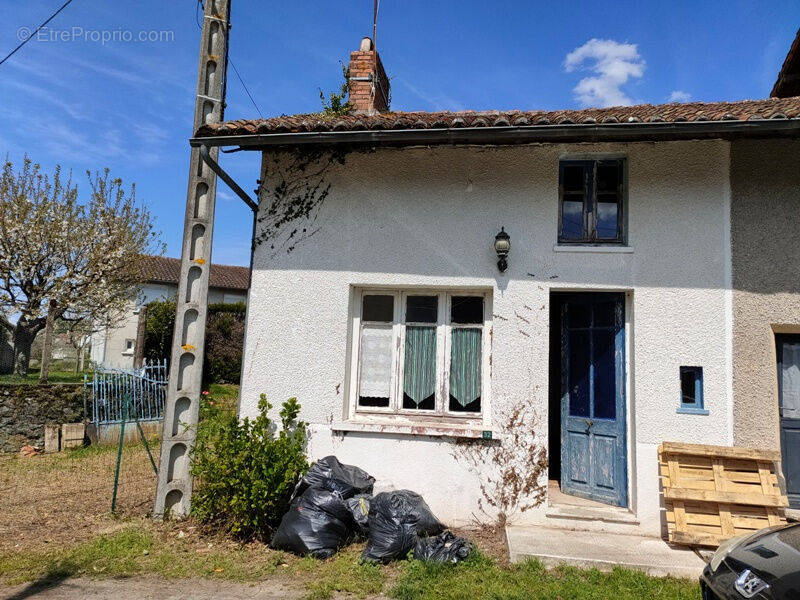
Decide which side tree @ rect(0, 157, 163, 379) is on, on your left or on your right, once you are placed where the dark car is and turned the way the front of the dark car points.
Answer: on your right

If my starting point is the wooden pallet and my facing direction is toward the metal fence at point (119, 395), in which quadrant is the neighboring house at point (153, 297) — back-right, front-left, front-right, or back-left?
front-right

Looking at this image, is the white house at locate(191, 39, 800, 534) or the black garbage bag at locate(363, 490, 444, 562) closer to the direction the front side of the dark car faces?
the black garbage bag

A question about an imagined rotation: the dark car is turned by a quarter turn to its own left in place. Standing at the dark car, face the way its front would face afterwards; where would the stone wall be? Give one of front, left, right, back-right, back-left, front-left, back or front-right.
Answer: back-right

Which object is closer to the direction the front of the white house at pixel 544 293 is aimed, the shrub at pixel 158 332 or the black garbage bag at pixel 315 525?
the black garbage bag

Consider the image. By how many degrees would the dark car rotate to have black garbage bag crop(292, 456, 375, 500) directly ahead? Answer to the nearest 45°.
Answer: approximately 45° to its right

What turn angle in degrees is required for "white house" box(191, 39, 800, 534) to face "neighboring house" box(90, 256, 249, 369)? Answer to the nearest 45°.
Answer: approximately 135° to its right

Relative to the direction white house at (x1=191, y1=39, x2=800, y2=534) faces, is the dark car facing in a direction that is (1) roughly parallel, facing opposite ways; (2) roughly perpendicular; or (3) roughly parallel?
roughly perpendicular

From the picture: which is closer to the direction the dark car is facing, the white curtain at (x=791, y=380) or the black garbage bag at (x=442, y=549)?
the black garbage bag

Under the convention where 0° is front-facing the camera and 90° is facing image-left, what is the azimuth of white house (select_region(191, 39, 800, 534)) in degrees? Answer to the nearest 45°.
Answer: approximately 0°

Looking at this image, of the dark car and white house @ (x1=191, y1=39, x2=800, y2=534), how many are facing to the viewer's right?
0

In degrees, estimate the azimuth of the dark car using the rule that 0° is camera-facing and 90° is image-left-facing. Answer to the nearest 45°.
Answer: approximately 45°
